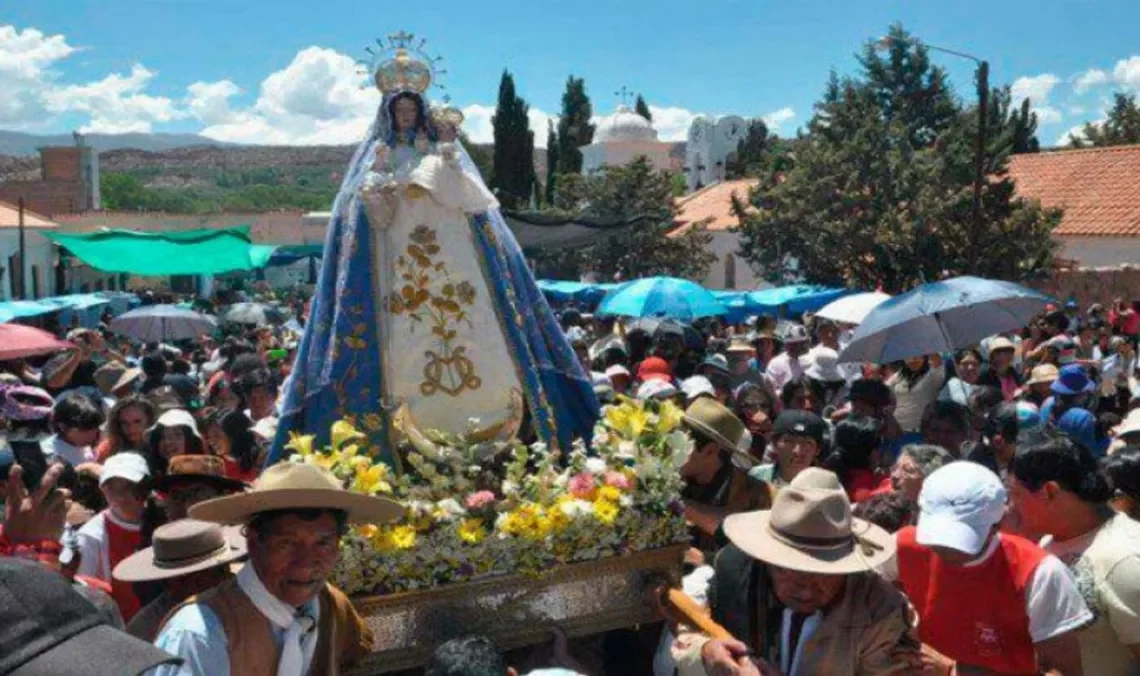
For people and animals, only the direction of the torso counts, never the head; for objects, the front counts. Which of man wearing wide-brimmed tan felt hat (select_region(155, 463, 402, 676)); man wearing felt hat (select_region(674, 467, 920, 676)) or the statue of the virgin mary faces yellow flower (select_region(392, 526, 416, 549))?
the statue of the virgin mary

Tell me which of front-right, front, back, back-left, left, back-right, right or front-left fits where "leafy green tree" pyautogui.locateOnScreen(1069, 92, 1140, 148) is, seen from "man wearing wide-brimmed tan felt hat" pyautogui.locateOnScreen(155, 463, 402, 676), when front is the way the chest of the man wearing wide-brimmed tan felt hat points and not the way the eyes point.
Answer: left

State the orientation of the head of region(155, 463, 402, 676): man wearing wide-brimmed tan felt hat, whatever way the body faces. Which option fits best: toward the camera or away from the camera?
toward the camera

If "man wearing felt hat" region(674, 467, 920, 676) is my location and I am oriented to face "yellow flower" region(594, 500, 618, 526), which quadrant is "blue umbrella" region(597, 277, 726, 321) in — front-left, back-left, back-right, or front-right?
front-right

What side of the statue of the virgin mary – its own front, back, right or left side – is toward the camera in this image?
front

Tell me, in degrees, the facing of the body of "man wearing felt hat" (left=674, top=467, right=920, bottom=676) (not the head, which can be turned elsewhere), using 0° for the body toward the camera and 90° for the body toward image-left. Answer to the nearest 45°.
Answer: approximately 0°

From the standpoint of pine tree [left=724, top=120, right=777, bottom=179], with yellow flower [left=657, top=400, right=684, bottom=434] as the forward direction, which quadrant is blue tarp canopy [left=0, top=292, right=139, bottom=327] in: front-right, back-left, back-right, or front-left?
front-right

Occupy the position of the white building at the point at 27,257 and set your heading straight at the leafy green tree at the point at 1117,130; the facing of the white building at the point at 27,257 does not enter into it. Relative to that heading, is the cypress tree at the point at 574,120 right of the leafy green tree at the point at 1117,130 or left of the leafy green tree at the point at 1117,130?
left

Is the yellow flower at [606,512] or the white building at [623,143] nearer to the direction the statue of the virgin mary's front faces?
the yellow flower

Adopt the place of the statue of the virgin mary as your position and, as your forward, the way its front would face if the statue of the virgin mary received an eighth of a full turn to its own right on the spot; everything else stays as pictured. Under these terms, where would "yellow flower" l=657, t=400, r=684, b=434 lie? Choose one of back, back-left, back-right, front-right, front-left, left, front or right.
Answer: left

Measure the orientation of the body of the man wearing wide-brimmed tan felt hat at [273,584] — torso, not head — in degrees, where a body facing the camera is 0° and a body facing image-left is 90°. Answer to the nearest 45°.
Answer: approximately 315°

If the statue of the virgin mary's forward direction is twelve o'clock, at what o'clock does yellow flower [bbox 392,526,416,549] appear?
The yellow flower is roughly at 12 o'clock from the statue of the virgin mary.
